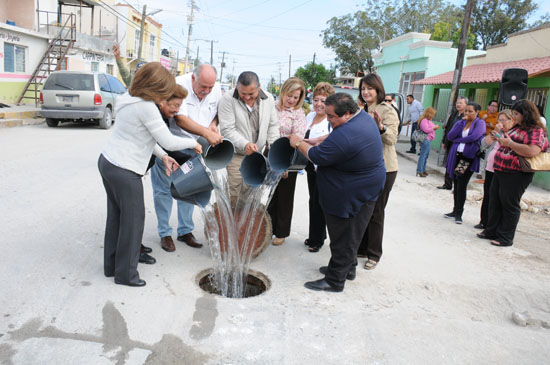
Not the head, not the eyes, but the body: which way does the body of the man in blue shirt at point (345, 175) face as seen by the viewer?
to the viewer's left

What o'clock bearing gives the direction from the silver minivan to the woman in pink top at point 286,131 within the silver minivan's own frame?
The woman in pink top is roughly at 4 o'clock from the silver minivan.

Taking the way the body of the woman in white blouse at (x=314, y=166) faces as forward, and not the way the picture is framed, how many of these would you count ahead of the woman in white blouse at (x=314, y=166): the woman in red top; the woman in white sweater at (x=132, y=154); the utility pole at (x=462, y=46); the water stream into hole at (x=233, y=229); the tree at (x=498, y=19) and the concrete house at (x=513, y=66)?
2

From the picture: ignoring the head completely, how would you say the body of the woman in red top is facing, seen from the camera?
to the viewer's left

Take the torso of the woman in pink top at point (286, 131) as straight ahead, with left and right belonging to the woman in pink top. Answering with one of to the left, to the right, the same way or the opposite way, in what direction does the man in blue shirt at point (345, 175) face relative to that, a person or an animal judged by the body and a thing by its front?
to the right

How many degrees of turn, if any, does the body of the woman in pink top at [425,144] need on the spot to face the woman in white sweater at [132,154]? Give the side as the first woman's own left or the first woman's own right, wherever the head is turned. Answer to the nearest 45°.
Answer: approximately 90° to the first woman's own right

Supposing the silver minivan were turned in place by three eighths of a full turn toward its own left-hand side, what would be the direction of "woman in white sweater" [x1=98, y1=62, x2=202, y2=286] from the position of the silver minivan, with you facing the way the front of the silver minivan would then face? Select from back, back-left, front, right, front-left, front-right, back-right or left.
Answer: left

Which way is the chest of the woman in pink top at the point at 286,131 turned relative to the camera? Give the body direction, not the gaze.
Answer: toward the camera

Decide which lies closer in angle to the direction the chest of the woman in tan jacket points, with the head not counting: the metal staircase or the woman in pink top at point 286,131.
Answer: the woman in pink top

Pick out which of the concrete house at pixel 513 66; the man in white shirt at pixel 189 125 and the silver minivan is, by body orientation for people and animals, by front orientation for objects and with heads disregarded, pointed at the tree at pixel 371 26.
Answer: the silver minivan

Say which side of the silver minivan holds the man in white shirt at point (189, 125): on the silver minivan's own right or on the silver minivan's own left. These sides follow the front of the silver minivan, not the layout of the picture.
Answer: on the silver minivan's own right

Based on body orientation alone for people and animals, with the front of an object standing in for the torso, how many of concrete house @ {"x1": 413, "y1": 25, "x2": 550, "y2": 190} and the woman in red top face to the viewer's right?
0

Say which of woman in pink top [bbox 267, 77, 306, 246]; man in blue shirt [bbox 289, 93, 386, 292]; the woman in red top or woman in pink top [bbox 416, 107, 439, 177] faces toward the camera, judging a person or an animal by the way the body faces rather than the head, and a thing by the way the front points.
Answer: woman in pink top [bbox 267, 77, 306, 246]

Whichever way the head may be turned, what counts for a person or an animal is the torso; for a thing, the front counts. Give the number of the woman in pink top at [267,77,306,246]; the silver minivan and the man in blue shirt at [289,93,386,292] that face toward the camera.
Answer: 1

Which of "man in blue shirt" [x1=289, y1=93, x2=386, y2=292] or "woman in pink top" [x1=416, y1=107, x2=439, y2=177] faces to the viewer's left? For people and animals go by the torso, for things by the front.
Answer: the man in blue shirt

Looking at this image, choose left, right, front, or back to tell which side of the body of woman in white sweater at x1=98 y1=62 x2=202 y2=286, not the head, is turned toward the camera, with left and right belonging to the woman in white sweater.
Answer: right
